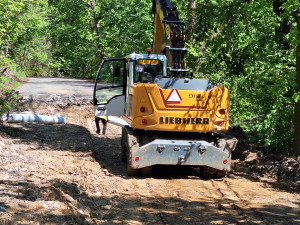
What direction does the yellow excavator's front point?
away from the camera
